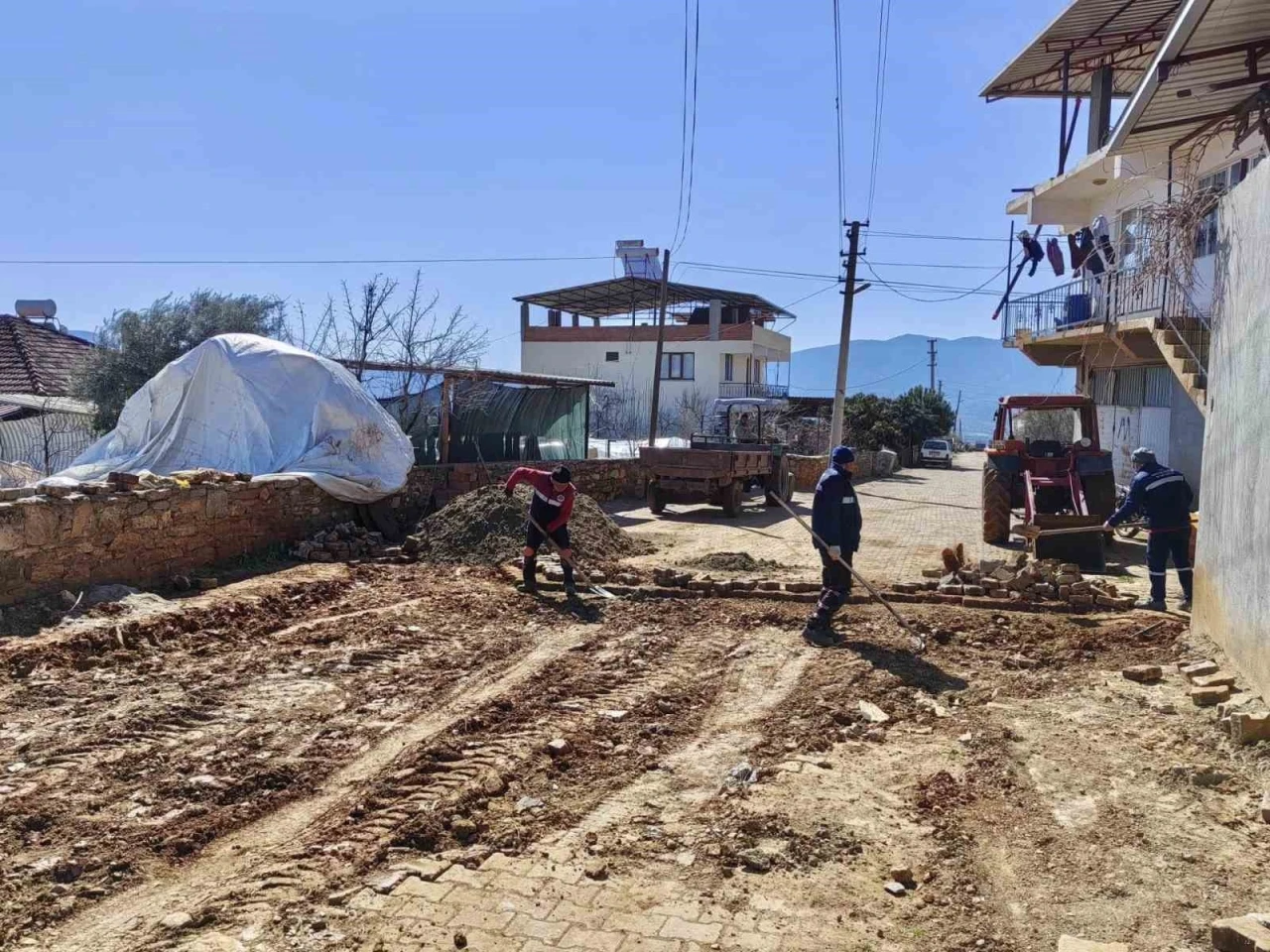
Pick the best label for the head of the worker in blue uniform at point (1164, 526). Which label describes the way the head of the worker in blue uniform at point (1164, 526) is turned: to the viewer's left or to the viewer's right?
to the viewer's left

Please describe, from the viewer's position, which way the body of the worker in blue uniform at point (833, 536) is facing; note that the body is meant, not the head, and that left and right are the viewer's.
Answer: facing to the right of the viewer

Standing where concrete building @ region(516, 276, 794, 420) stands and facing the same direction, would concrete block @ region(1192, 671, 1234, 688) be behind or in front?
in front

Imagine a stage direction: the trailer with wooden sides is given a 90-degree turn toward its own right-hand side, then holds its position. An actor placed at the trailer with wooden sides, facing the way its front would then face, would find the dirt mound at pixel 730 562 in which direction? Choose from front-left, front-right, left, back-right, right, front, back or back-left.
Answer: front-right

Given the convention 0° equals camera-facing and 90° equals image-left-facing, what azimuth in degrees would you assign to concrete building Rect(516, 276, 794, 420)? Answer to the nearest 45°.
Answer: approximately 315°

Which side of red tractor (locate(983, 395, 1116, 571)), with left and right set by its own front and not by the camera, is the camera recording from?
back

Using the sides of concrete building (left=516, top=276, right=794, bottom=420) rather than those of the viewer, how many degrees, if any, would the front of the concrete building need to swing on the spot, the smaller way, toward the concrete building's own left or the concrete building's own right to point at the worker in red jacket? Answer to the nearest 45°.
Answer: approximately 45° to the concrete building's own right

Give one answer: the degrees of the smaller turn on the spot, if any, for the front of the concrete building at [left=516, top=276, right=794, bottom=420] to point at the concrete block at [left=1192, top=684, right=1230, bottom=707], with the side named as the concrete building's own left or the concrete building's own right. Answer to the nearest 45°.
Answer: approximately 45° to the concrete building's own right

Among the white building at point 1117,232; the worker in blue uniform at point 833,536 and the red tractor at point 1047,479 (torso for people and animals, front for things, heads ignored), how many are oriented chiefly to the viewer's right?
1
